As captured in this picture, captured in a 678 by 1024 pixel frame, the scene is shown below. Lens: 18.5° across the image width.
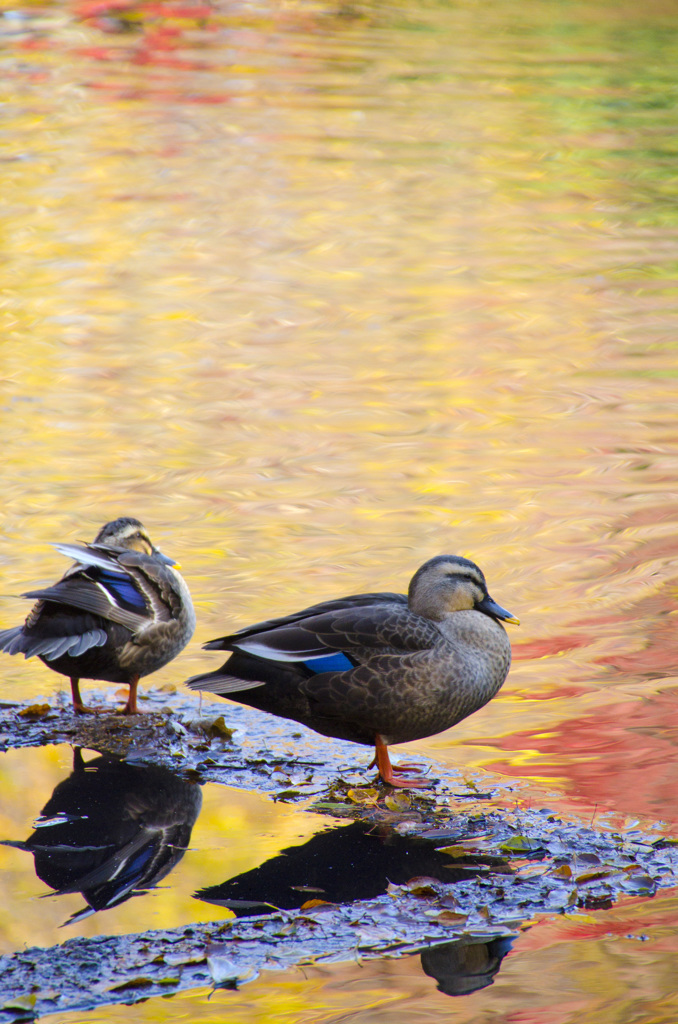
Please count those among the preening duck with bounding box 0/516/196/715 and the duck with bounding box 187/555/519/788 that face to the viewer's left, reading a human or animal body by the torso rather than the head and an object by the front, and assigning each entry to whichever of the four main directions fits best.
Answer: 0

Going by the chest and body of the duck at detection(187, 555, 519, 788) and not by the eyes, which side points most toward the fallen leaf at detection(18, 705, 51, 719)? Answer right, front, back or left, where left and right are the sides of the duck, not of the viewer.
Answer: back

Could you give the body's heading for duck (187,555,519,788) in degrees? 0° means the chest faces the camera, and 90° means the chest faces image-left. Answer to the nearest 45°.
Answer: approximately 270°

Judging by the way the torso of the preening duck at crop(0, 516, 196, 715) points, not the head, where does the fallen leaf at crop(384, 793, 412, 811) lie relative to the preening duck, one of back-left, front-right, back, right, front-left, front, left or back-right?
right

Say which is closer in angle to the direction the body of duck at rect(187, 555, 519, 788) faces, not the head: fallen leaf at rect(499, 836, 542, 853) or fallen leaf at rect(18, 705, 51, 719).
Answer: the fallen leaf at rect(499, 836, 542, 853)

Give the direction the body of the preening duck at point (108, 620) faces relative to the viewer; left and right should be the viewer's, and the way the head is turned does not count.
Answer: facing away from the viewer and to the right of the viewer

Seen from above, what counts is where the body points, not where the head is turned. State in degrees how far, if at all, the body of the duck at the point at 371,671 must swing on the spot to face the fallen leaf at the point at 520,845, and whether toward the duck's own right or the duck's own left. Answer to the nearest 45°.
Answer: approximately 45° to the duck's own right

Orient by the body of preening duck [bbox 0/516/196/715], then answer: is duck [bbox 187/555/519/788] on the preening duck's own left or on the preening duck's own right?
on the preening duck's own right

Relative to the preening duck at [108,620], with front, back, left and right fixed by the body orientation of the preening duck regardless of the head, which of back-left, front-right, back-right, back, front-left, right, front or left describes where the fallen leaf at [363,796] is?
right

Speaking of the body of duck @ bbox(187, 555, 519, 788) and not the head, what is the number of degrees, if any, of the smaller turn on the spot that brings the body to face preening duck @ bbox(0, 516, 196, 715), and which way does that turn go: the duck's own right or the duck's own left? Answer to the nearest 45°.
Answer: approximately 135° to the duck's own left
